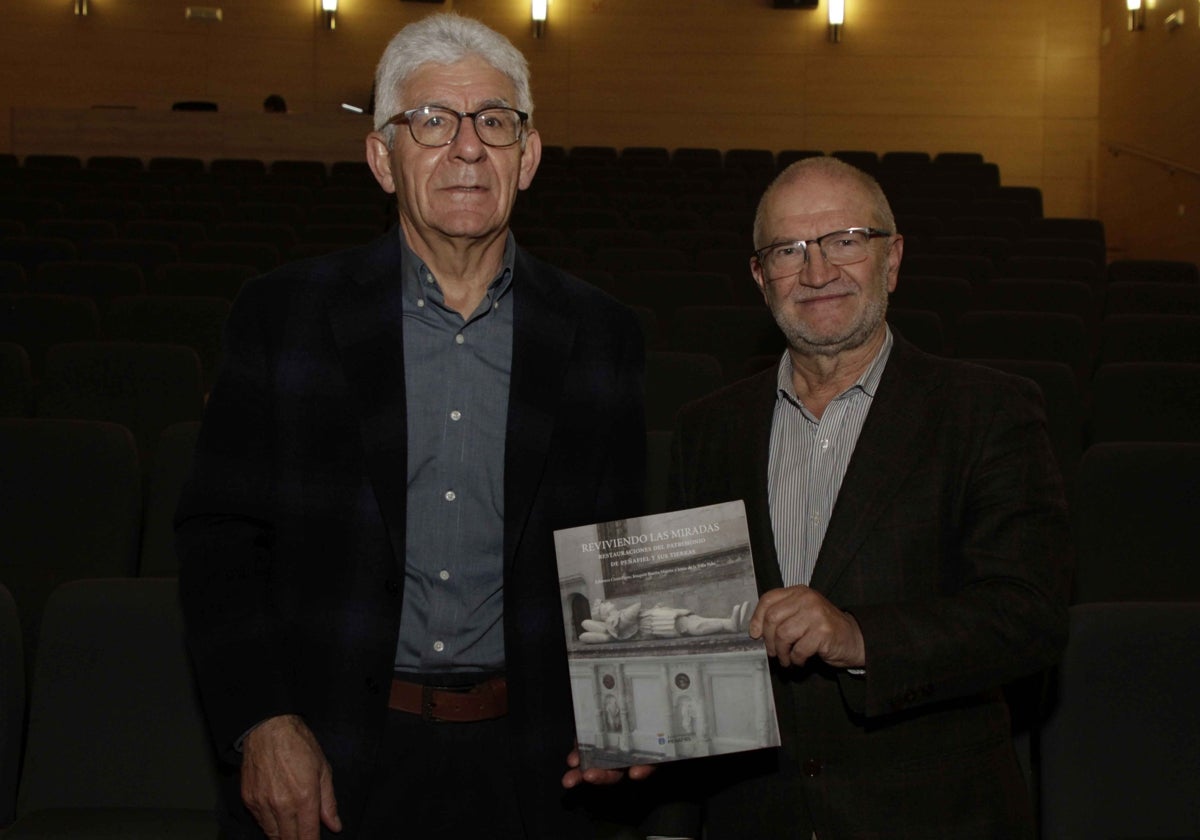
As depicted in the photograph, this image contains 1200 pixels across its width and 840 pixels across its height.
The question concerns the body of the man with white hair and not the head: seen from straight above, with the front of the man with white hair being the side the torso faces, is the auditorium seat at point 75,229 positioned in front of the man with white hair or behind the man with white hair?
behind

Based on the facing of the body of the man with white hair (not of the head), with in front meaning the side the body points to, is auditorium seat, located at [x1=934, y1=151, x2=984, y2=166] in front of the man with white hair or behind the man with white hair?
behind

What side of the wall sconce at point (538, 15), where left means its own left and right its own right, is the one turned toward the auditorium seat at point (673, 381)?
front

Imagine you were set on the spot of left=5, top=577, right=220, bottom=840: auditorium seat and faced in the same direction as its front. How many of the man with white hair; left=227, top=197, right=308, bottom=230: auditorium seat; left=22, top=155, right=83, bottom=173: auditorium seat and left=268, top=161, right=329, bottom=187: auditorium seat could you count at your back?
3

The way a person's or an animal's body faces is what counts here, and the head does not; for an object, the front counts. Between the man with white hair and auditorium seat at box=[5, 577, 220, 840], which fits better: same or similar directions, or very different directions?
same or similar directions

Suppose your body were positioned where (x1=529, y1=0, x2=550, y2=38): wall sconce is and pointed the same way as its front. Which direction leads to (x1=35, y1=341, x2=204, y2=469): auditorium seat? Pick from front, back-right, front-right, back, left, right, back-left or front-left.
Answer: front

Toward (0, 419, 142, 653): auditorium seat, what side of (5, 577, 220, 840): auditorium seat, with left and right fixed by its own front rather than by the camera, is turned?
back

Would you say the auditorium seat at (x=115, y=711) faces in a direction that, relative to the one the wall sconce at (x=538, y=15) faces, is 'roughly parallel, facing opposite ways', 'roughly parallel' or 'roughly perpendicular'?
roughly parallel

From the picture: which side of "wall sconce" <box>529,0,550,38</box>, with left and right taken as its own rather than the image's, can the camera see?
front

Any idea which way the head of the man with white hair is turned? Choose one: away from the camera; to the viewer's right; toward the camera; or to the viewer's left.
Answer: toward the camera

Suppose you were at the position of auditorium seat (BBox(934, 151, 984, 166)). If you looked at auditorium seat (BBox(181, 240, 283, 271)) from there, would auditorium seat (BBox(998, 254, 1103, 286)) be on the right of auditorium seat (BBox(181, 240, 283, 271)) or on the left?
left

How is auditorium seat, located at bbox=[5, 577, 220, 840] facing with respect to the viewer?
toward the camera

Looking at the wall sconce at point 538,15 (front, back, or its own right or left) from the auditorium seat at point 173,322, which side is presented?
front

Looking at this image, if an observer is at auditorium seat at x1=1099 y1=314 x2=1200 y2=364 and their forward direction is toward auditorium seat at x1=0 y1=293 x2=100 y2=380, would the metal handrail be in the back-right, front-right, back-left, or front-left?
back-right

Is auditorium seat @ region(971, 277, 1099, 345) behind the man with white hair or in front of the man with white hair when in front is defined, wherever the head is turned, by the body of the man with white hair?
behind

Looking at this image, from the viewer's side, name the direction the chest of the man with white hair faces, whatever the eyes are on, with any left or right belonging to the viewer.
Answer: facing the viewer

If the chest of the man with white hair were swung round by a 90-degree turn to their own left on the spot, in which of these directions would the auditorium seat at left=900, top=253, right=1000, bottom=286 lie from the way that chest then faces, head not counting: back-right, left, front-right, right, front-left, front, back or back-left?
front-left

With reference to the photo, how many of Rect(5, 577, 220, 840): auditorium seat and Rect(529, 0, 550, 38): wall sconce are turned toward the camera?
2

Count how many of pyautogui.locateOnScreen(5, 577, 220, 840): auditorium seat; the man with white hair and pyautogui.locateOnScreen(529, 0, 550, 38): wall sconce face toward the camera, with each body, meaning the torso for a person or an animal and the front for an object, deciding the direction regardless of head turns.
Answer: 3

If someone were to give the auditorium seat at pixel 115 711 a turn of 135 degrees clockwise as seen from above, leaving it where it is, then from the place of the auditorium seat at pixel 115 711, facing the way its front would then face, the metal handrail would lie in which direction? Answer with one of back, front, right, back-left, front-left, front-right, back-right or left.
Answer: right

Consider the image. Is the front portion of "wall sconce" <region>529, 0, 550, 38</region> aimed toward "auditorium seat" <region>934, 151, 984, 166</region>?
no

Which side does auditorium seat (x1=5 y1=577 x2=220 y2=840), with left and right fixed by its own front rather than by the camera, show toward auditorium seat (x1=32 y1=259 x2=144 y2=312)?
back
